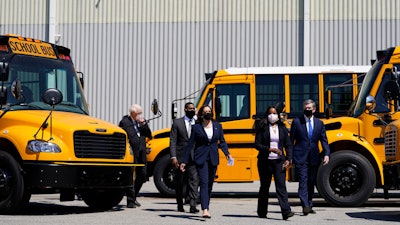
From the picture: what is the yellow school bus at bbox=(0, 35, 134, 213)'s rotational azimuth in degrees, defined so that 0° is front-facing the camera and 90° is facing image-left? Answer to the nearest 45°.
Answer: approximately 315°

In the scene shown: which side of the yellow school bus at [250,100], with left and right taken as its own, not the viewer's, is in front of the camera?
left

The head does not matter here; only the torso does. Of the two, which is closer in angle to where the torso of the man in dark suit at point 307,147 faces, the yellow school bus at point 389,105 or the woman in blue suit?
the woman in blue suit

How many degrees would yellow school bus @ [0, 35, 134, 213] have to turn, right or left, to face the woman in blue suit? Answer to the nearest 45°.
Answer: approximately 45° to its left

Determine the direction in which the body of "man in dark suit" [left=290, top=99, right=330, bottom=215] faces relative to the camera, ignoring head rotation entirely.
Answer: toward the camera

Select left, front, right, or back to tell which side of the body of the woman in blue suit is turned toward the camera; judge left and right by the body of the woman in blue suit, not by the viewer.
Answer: front

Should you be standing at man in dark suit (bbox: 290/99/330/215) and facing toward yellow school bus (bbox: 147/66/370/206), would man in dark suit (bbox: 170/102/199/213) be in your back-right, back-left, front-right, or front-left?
front-left

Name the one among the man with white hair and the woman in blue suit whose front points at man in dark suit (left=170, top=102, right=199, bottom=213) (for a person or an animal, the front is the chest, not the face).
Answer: the man with white hair

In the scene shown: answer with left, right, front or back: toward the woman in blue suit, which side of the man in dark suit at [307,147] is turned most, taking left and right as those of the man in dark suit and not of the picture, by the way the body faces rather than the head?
right

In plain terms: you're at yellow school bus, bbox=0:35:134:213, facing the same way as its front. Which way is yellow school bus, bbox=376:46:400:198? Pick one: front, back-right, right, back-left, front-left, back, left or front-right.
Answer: front-left

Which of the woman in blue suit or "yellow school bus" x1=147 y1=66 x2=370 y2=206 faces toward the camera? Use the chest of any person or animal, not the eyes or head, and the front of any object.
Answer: the woman in blue suit

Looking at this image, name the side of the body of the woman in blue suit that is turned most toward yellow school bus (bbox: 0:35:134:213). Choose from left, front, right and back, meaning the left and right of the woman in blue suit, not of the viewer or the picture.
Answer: right

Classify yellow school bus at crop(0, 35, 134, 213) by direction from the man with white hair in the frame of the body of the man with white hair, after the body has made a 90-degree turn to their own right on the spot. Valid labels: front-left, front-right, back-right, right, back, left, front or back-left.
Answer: front

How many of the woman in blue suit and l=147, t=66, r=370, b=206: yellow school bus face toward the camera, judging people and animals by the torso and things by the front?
1

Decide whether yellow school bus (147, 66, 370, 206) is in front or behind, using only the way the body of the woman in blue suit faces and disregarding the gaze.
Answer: behind
